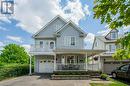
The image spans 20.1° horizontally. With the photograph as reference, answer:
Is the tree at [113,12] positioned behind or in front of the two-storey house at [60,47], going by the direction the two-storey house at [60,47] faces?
in front

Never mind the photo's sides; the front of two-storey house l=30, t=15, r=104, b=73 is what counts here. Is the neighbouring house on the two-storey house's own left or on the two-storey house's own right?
on the two-storey house's own left

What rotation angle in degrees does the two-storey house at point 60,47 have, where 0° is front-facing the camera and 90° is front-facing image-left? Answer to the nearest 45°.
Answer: approximately 0°

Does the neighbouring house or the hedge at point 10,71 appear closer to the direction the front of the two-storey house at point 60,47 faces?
the hedge
